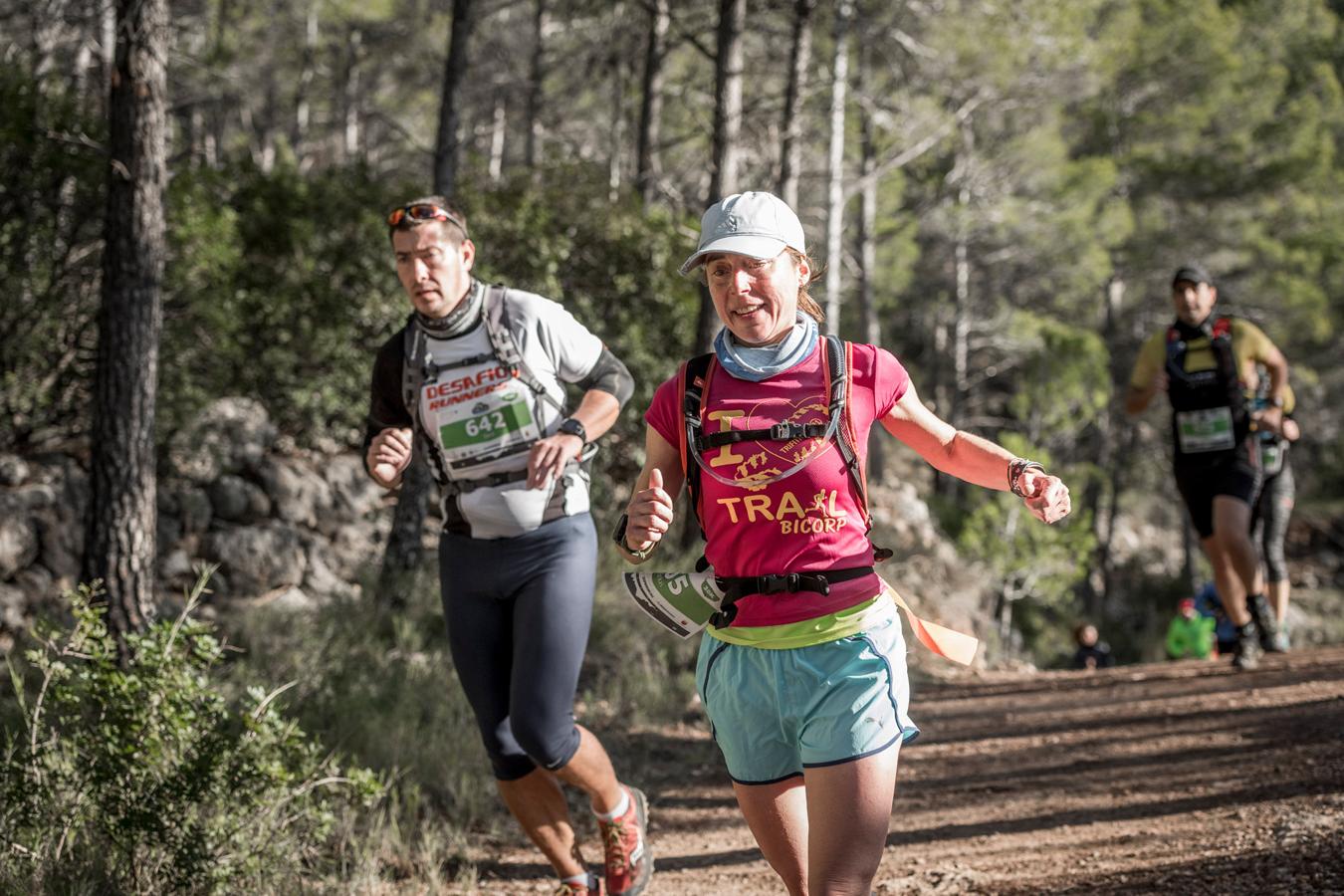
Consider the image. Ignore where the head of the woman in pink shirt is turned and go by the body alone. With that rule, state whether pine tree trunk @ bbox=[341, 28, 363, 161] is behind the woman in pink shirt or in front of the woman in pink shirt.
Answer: behind

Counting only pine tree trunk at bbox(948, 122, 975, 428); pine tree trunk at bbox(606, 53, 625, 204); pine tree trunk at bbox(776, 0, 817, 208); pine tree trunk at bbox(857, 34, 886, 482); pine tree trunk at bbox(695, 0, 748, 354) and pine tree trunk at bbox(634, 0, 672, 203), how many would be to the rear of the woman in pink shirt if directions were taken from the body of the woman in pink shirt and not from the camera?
6

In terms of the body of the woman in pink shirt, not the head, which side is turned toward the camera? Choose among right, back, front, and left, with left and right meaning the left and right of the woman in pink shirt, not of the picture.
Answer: front

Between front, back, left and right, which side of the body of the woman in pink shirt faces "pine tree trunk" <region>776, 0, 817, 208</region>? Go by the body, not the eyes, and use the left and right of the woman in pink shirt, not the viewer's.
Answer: back

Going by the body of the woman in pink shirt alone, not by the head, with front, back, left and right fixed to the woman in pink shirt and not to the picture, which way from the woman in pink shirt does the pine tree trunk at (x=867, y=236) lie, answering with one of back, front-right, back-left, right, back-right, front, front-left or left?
back

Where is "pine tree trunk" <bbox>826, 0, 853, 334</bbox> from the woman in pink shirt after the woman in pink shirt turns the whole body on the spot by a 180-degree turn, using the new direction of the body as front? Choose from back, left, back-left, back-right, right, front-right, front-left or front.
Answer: front

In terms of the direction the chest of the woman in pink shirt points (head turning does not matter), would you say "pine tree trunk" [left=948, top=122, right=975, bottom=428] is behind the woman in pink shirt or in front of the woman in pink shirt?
behind

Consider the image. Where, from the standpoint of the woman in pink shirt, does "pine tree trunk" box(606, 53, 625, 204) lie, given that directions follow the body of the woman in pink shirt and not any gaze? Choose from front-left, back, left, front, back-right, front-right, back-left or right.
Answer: back

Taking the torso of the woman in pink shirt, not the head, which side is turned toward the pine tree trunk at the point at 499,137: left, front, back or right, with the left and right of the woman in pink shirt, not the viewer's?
back

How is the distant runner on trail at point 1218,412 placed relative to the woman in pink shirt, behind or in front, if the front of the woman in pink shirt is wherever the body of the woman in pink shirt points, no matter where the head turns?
behind

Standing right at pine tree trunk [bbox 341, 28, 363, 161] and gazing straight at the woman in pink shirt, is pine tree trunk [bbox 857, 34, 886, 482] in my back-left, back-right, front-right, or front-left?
front-left
